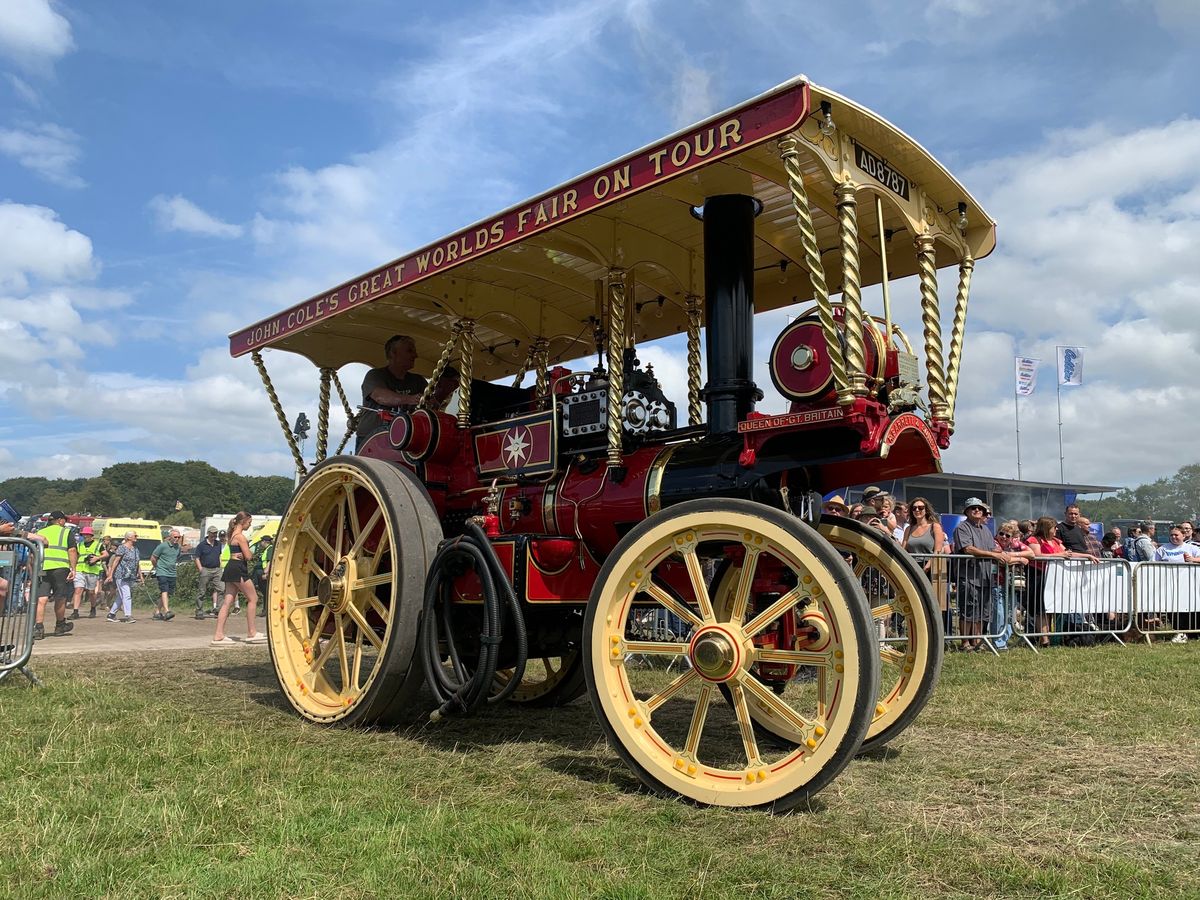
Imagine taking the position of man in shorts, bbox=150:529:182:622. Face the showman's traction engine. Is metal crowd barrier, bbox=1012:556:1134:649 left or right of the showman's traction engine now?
left

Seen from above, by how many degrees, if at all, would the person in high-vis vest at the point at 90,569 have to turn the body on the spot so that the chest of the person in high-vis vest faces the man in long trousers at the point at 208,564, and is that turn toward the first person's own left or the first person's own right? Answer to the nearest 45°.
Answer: approximately 45° to the first person's own left

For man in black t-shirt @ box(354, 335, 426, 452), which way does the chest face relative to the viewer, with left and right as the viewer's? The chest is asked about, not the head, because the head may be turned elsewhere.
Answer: facing the viewer and to the right of the viewer

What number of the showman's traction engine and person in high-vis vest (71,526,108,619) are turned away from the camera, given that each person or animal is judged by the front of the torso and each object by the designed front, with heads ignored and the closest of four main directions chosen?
0

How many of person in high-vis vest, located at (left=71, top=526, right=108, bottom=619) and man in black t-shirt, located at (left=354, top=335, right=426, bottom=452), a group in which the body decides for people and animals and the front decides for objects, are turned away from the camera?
0

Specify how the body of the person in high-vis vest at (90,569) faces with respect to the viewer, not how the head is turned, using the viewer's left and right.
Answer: facing the viewer

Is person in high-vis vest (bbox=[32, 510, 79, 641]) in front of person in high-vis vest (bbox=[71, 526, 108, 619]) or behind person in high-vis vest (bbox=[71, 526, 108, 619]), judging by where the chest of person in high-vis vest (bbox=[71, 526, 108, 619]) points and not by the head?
in front

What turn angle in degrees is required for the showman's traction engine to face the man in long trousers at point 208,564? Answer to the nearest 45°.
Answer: approximately 180°

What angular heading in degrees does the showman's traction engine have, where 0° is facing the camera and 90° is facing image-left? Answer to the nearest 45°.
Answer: approximately 315°

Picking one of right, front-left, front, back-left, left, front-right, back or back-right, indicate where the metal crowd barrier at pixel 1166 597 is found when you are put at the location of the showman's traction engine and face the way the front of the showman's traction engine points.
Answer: left

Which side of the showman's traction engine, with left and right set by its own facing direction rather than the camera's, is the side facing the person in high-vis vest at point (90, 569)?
back

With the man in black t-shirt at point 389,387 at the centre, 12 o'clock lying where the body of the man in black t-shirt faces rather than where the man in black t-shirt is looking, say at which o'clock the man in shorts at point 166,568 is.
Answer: The man in shorts is roughly at 7 o'clock from the man in black t-shirt.

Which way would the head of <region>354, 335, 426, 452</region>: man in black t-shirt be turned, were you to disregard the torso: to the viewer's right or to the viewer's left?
to the viewer's right

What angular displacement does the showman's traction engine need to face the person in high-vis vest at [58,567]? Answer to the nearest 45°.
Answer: approximately 180°
